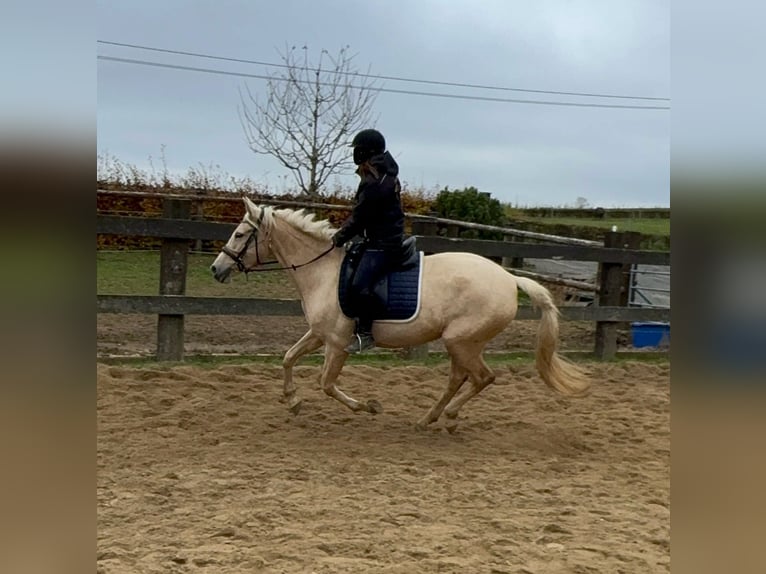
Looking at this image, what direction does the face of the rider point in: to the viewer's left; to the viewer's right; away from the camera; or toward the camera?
to the viewer's left

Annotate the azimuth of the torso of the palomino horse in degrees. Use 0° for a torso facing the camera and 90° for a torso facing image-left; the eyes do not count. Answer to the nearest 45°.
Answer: approximately 90°

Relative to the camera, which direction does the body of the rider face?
to the viewer's left
